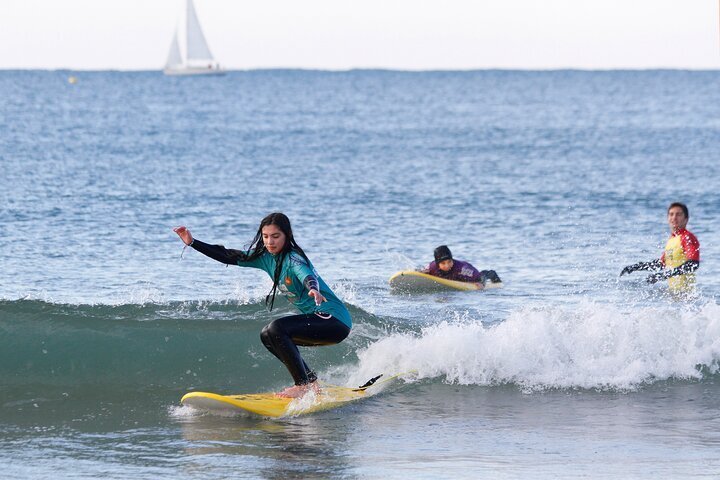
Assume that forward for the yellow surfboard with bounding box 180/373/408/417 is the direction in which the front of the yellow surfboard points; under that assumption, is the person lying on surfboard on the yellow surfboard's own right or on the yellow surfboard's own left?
on the yellow surfboard's own right

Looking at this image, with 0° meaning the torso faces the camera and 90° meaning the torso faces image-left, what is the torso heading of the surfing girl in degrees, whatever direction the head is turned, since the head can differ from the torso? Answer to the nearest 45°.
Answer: approximately 45°

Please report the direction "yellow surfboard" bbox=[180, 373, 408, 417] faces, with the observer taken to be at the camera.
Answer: facing to the left of the viewer

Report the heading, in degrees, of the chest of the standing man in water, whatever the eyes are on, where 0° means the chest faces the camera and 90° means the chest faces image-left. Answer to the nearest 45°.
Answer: approximately 45°

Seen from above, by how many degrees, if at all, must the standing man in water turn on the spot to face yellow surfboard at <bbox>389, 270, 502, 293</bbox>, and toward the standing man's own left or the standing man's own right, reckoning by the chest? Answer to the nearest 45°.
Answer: approximately 45° to the standing man's own right
